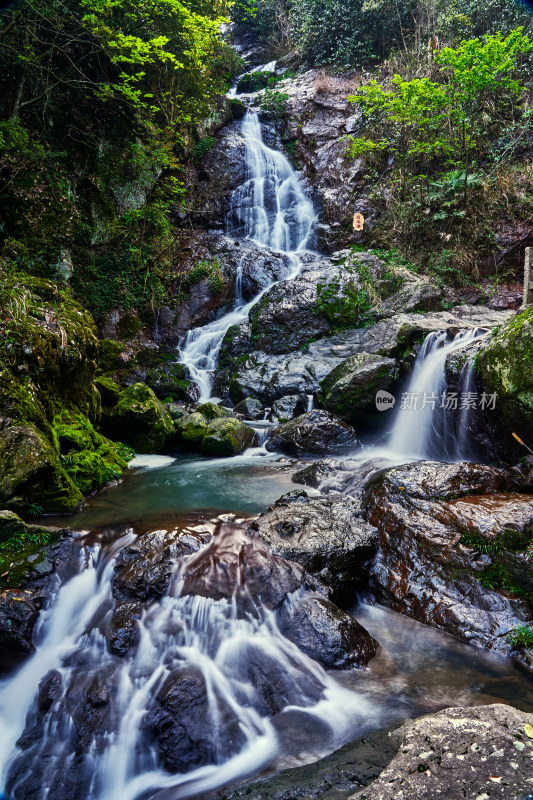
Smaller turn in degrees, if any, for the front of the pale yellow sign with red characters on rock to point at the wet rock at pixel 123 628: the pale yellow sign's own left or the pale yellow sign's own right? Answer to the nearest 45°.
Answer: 0° — it already faces it

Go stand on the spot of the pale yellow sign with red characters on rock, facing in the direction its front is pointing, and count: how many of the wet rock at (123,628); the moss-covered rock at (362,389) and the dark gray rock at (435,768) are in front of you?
3

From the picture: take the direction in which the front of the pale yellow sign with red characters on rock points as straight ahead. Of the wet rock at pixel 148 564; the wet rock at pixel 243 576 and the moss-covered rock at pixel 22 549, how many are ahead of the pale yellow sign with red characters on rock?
3

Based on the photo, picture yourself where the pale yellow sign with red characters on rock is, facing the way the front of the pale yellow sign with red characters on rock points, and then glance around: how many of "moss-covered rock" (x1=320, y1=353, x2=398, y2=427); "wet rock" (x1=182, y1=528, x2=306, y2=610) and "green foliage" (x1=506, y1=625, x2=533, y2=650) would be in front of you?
3

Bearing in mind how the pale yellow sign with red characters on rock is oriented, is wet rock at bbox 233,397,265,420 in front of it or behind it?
in front

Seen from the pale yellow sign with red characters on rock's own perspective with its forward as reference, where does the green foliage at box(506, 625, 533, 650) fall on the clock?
The green foliage is roughly at 12 o'clock from the pale yellow sign with red characters on rock.

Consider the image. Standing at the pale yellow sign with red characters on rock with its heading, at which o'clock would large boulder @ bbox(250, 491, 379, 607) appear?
The large boulder is roughly at 12 o'clock from the pale yellow sign with red characters on rock.

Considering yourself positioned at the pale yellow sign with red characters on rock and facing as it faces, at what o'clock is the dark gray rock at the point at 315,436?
The dark gray rock is roughly at 12 o'clock from the pale yellow sign with red characters on rock.

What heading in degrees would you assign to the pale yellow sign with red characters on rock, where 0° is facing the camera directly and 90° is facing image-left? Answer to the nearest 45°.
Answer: approximately 0°

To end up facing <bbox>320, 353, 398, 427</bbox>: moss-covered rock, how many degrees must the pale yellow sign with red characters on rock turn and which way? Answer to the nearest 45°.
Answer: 0° — it already faces it

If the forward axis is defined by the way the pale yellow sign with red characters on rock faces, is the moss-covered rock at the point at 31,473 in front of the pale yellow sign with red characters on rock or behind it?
in front
